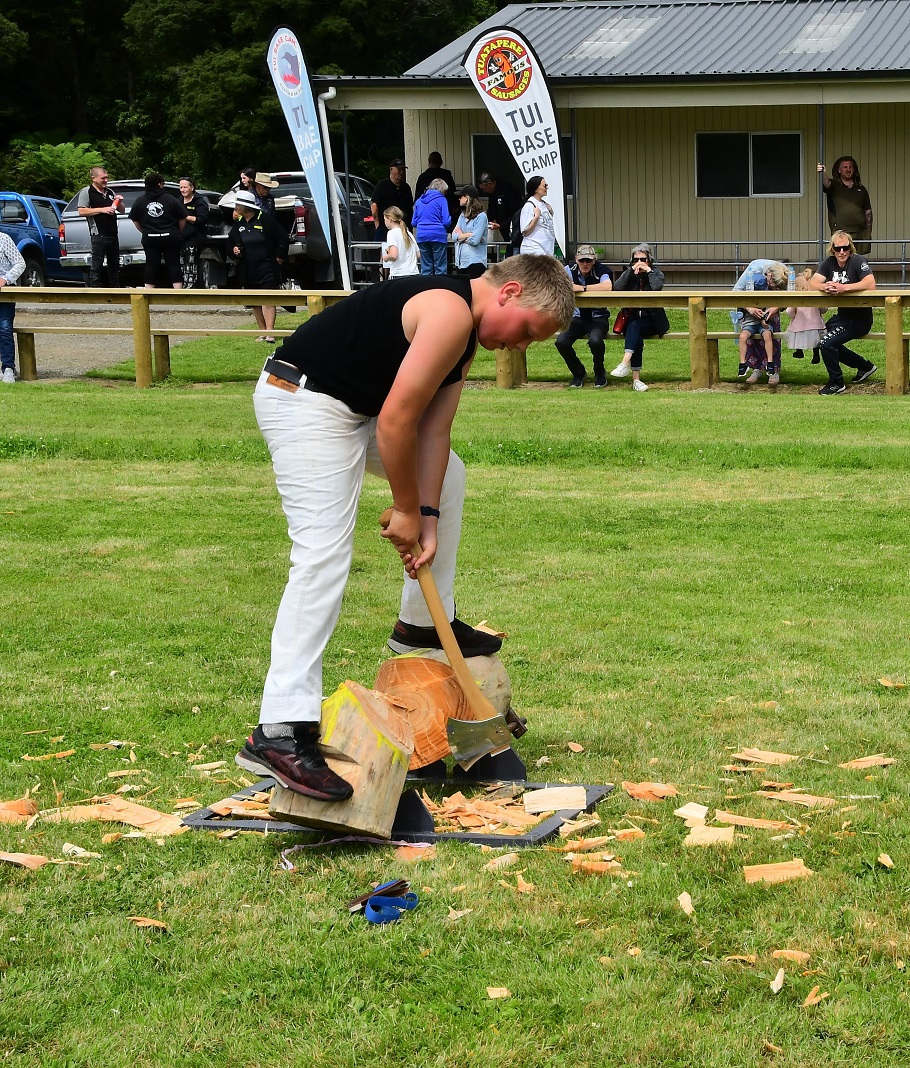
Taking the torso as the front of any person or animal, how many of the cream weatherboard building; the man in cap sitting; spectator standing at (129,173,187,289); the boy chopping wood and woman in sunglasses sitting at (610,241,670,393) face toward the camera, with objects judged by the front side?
3

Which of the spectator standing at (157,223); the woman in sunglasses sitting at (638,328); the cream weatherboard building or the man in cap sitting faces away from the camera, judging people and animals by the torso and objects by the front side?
the spectator standing

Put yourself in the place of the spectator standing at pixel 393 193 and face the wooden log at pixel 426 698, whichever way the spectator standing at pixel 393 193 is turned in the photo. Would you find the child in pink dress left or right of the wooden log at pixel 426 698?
left

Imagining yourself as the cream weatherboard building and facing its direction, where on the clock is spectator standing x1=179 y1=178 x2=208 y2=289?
The spectator standing is roughly at 2 o'clock from the cream weatherboard building.

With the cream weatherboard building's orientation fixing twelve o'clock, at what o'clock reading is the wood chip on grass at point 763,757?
The wood chip on grass is roughly at 12 o'clock from the cream weatherboard building.

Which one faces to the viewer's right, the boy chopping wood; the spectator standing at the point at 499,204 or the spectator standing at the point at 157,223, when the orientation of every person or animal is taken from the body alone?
the boy chopping wood

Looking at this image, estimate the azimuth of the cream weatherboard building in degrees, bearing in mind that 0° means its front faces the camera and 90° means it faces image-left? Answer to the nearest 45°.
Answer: approximately 0°

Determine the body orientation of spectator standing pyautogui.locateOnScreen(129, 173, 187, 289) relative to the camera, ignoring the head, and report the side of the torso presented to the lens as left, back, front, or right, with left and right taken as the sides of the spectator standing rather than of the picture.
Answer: back
